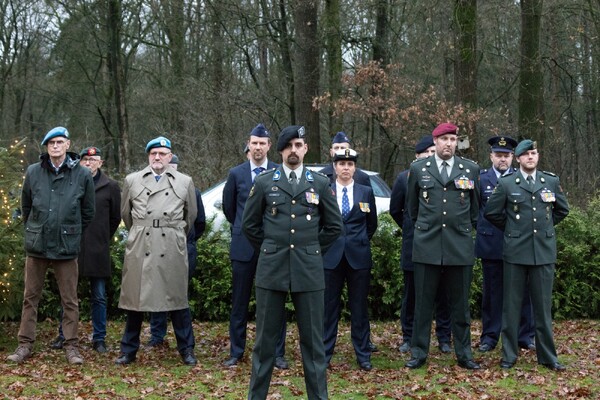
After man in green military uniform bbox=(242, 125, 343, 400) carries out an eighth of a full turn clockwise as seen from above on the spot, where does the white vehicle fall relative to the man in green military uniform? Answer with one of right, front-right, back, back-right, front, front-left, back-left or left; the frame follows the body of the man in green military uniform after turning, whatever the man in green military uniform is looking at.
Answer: back-right

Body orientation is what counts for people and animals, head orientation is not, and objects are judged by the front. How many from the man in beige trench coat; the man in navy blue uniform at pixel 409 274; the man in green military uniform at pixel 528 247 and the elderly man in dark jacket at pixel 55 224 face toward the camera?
4

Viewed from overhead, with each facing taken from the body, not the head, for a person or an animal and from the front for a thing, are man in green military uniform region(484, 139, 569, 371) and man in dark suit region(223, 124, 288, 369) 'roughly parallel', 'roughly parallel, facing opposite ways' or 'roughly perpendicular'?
roughly parallel

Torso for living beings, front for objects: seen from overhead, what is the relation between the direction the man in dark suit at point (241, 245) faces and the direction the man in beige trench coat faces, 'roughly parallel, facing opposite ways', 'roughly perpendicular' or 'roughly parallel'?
roughly parallel

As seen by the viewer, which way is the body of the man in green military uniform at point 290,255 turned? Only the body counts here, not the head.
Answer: toward the camera

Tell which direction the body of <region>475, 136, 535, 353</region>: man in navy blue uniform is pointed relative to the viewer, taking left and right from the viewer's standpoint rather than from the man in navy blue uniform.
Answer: facing the viewer

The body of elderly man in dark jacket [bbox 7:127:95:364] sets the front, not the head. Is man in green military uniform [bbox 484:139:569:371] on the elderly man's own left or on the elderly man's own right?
on the elderly man's own left

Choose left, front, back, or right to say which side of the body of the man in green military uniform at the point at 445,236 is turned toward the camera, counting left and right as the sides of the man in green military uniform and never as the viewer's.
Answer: front

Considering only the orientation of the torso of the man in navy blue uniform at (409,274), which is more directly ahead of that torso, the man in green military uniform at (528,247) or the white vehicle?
the man in green military uniform

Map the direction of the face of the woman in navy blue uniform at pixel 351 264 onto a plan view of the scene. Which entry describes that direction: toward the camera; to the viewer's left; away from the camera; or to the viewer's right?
toward the camera

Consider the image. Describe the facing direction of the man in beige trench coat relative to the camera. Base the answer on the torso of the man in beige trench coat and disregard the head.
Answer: toward the camera

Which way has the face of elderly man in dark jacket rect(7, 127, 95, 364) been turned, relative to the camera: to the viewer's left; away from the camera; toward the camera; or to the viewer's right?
toward the camera

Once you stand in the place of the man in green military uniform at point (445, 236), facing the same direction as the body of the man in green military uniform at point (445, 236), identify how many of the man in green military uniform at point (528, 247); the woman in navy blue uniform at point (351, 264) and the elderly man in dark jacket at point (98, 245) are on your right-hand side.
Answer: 2

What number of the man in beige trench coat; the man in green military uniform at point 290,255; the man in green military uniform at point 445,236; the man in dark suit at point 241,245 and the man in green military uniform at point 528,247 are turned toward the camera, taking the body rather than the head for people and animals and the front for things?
5

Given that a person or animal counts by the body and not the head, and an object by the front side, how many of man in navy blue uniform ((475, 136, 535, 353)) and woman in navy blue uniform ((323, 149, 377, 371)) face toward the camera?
2

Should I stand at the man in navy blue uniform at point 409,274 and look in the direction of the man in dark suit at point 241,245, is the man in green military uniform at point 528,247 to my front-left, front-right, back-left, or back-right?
back-left

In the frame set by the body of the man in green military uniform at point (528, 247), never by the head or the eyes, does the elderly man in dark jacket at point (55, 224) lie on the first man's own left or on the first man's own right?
on the first man's own right
